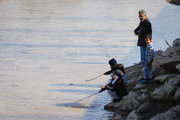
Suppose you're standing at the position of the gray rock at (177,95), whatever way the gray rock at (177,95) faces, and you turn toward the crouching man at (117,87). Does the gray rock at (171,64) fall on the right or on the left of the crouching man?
right

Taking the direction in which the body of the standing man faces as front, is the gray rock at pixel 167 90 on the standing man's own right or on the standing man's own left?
on the standing man's own left

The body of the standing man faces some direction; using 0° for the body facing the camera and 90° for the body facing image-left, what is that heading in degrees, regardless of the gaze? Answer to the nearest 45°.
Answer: approximately 45°

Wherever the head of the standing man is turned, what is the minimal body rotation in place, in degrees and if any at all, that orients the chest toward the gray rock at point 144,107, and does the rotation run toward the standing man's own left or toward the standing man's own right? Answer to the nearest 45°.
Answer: approximately 45° to the standing man's own left

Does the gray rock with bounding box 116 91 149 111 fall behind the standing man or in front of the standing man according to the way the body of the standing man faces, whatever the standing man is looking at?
in front

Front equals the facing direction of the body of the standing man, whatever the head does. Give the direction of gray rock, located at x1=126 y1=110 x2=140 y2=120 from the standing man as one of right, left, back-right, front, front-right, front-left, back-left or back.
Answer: front-left
